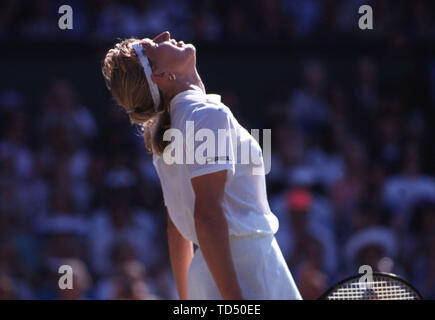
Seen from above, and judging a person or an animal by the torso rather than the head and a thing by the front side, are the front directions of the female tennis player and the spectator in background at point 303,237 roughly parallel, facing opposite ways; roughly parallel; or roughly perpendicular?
roughly perpendicular

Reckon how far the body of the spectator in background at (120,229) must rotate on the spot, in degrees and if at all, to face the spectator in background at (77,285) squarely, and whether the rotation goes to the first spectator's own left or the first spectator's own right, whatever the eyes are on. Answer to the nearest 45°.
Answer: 0° — they already face them

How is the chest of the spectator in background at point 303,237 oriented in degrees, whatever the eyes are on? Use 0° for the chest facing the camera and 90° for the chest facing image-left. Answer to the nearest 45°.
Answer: approximately 0°

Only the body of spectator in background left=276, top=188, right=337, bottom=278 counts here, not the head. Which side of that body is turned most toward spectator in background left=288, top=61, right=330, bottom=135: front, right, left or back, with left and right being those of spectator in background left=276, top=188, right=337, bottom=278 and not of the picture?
back

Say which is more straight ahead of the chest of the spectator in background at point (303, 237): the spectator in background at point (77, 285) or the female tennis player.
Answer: the female tennis player

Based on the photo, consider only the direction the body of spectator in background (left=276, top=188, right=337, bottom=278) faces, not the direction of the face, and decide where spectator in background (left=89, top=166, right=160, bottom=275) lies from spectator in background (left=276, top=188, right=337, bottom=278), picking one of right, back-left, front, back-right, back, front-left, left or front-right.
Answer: right

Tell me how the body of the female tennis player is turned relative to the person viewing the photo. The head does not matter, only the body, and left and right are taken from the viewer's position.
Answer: facing to the right of the viewer

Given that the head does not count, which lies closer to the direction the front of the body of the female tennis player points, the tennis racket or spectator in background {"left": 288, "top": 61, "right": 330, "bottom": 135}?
the tennis racket
